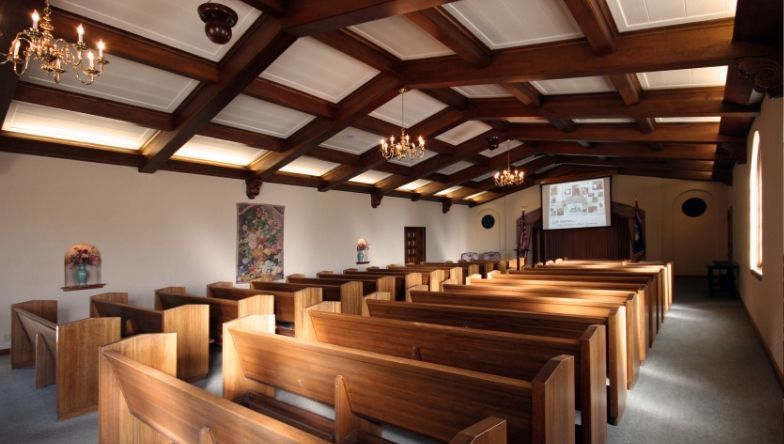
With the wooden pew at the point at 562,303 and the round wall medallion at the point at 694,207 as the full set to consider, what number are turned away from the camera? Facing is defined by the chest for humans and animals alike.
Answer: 1

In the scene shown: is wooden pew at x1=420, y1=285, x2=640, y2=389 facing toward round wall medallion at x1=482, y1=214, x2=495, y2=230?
yes

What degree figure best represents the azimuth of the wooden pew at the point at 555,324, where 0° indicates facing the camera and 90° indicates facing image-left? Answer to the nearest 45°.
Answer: approximately 180°

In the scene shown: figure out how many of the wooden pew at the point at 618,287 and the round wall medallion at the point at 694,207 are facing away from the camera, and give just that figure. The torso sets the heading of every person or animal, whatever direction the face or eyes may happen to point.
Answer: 1

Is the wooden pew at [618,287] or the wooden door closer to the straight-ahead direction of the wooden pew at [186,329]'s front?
the wooden door

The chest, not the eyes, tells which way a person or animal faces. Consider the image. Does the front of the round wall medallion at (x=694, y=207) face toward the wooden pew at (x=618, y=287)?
yes

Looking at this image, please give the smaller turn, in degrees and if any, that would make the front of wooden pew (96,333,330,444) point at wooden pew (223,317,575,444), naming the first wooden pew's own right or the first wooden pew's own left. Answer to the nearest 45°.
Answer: approximately 45° to the first wooden pew's own right

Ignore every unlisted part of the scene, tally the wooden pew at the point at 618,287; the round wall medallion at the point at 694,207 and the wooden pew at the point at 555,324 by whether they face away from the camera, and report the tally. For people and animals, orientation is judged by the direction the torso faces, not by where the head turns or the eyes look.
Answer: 2

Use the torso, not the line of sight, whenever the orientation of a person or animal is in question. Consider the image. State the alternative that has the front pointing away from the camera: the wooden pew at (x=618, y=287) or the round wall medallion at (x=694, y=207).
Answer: the wooden pew

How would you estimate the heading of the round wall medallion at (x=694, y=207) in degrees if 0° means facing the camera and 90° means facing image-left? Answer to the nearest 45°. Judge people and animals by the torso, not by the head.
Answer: approximately 0°
